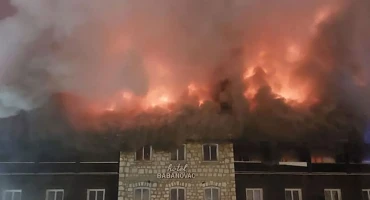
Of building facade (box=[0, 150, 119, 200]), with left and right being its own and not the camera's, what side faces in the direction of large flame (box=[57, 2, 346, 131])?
left

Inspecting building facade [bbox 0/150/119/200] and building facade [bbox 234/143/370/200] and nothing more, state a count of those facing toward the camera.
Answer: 2

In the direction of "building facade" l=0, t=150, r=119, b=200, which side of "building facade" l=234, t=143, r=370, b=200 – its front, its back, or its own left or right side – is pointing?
right

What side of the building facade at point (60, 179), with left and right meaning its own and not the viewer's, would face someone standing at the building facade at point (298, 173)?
left

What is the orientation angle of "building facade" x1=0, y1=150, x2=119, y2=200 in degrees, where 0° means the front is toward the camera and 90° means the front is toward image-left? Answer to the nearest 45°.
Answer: approximately 0°
